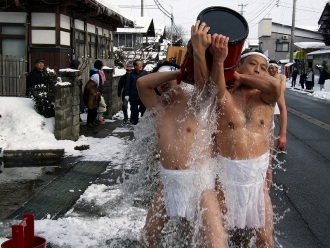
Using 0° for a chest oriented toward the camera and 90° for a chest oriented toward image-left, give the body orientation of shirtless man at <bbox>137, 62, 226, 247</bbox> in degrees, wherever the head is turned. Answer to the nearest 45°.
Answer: approximately 0°

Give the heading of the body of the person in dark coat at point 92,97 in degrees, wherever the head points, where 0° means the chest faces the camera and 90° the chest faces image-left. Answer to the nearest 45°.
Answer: approximately 270°

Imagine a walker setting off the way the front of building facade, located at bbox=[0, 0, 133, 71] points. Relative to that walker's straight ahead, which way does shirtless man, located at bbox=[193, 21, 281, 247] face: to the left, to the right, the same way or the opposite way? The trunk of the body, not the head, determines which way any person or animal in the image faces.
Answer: to the right

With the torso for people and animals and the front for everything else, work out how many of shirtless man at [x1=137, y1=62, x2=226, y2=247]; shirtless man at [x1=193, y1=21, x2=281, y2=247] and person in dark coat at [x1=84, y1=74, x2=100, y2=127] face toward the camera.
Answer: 2

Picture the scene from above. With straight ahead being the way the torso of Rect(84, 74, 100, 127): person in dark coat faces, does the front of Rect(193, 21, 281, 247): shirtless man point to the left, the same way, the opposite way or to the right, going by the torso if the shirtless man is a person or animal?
to the right

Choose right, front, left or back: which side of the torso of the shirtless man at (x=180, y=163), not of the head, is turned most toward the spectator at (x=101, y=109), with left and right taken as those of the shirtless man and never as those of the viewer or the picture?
back

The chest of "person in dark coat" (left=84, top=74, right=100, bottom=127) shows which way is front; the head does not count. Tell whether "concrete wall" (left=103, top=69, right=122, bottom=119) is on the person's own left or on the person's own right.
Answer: on the person's own left

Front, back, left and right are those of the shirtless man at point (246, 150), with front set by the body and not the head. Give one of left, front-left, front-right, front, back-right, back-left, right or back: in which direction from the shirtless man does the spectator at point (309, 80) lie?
back

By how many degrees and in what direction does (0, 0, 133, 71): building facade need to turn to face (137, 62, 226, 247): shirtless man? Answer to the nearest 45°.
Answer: approximately 45° to its right

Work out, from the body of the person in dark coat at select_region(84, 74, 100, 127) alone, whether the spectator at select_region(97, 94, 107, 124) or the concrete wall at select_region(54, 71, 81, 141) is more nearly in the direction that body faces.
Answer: the spectator
